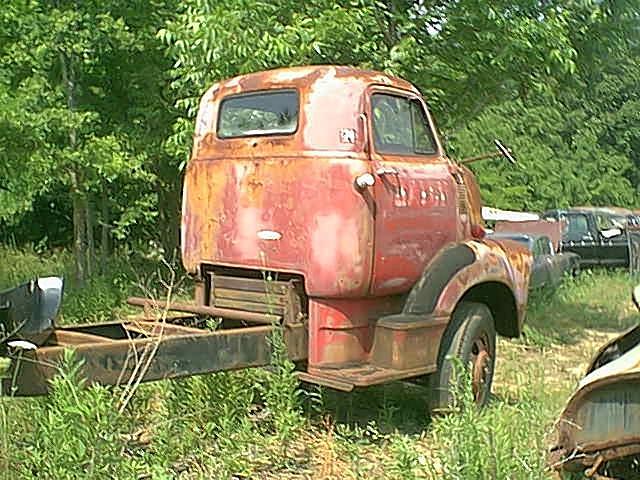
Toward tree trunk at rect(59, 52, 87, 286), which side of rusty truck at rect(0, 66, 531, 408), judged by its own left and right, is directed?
left

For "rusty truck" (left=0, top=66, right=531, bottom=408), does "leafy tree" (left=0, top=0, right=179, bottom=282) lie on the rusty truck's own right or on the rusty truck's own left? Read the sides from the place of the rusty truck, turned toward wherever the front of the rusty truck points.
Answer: on the rusty truck's own left

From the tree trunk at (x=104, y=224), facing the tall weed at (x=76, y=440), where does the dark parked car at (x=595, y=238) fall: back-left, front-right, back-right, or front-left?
back-left

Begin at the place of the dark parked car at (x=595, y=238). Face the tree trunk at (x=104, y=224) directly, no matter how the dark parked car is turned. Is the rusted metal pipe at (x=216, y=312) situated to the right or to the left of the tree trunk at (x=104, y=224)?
left

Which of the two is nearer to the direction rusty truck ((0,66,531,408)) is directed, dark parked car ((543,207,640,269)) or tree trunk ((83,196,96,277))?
the dark parked car

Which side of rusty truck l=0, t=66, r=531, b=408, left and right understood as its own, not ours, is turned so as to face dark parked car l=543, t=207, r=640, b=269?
front

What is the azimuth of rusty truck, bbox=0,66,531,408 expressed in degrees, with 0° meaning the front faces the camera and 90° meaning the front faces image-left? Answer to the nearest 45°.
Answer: approximately 225°

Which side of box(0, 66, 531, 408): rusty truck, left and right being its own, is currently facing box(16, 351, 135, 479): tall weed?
back
